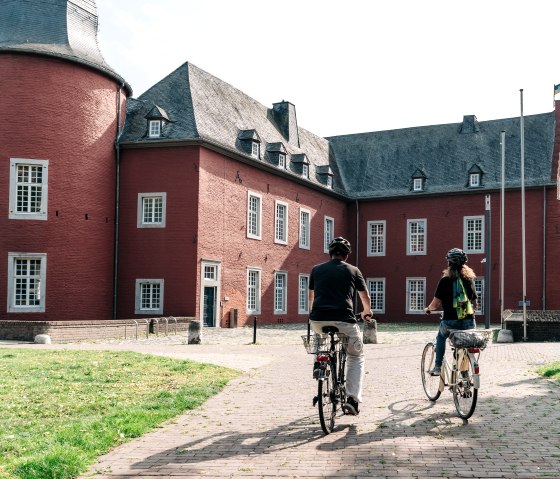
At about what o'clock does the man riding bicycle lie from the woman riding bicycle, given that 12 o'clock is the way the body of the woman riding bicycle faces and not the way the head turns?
The man riding bicycle is roughly at 9 o'clock from the woman riding bicycle.

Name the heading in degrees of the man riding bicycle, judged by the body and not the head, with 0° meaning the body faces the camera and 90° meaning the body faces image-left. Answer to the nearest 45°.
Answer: approximately 180°

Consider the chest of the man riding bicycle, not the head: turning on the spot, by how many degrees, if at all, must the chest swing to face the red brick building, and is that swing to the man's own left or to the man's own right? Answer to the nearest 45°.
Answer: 0° — they already face it

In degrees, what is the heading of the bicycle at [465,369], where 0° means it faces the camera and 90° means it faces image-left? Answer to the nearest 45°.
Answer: approximately 135°

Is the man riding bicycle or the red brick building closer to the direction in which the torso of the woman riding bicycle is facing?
the red brick building

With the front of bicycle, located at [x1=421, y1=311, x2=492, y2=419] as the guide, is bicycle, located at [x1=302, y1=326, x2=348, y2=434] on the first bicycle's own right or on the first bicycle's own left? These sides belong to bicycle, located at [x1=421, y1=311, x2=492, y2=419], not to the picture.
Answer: on the first bicycle's own left

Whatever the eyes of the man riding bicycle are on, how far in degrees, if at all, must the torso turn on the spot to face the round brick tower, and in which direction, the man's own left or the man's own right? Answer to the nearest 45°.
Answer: approximately 45° to the man's own left

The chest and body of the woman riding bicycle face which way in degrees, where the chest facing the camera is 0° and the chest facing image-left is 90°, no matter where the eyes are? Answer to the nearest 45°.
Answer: approximately 135°

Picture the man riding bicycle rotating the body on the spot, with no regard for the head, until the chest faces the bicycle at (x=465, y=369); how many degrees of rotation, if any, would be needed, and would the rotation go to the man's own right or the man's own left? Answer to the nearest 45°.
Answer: approximately 90° to the man's own right

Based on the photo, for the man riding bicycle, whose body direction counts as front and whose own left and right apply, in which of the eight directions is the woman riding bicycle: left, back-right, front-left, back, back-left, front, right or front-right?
front-right

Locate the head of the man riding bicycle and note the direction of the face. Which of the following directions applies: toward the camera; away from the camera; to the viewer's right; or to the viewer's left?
away from the camera

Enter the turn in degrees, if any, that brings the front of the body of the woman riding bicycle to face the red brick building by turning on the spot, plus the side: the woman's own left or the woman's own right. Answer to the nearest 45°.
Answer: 0° — they already face it
